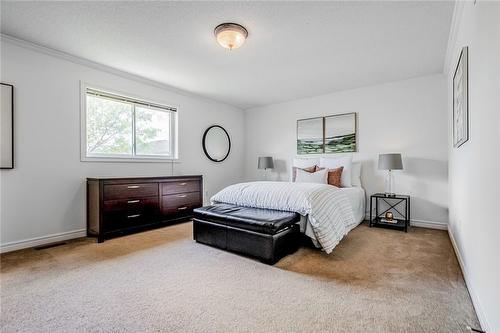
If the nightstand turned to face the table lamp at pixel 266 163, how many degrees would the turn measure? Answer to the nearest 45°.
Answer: approximately 90° to its right

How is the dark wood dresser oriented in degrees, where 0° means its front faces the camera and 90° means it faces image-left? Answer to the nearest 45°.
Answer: approximately 315°

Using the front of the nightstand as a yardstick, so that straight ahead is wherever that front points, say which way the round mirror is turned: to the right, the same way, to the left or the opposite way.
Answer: to the left

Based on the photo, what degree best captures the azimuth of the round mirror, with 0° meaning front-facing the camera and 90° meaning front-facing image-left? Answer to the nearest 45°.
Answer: approximately 315°

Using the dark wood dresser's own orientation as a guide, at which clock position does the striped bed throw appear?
The striped bed throw is roughly at 12 o'clock from the dark wood dresser.

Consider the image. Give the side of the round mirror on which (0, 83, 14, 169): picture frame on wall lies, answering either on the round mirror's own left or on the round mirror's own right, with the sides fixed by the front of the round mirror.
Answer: on the round mirror's own right

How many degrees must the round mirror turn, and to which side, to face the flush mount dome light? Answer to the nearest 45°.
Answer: approximately 45° to its right

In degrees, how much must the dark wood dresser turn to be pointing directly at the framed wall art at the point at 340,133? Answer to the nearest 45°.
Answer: approximately 45° to its left

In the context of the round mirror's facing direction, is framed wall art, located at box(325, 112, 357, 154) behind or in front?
in front
